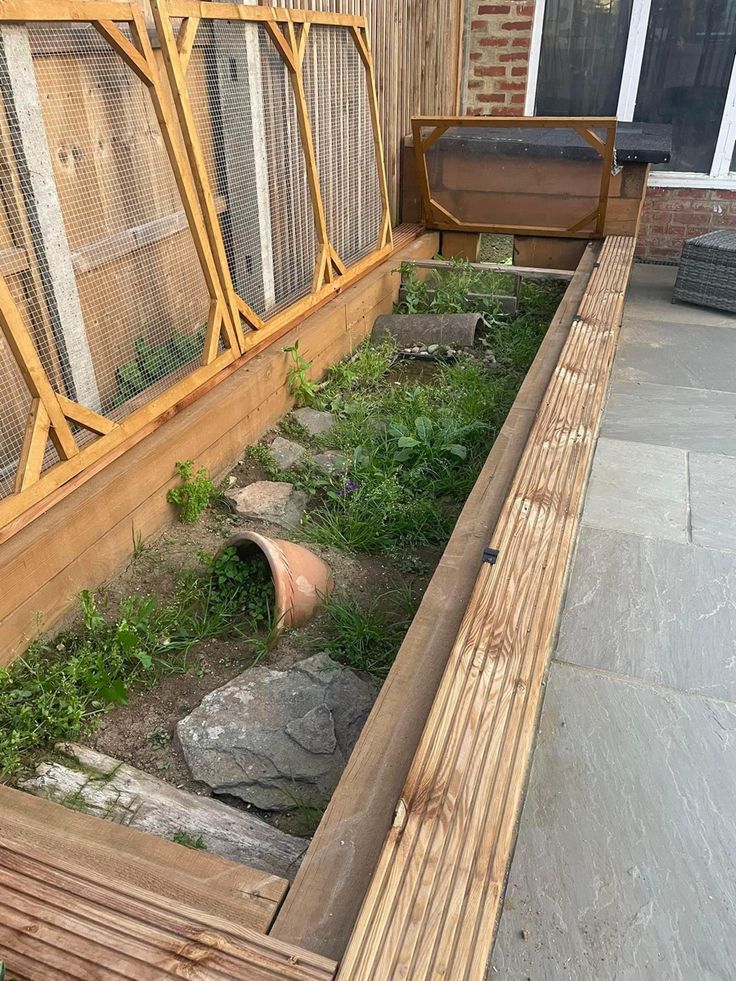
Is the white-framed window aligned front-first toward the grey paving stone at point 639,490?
yes

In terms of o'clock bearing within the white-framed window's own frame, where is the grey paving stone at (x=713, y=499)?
The grey paving stone is roughly at 12 o'clock from the white-framed window.

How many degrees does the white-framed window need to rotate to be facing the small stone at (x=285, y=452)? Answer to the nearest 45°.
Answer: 0° — it already faces it

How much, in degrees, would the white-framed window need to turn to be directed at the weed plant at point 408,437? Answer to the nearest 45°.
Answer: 0° — it already faces it

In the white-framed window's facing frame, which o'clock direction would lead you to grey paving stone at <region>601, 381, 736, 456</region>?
The grey paving stone is roughly at 12 o'clock from the white-framed window.

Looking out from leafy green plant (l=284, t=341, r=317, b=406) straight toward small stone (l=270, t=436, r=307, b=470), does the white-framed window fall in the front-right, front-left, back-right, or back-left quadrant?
back-left

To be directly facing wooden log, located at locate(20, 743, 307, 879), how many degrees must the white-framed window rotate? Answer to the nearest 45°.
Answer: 0° — it already faces it

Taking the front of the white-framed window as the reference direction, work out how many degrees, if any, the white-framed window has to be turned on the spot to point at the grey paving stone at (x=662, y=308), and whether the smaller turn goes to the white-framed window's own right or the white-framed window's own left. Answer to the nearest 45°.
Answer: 0° — it already faces it

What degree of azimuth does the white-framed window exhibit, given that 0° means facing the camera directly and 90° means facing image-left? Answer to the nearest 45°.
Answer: approximately 0°
